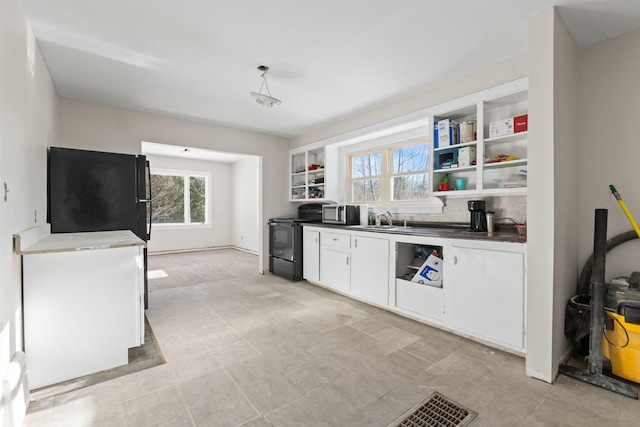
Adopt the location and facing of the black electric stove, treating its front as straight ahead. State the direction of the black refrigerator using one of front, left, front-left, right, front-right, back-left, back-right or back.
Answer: front

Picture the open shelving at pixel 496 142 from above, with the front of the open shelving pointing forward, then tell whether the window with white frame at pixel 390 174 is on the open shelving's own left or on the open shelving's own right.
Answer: on the open shelving's own right

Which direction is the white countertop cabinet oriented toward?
to the viewer's right

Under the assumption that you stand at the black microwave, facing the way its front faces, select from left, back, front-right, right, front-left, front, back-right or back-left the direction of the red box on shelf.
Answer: left

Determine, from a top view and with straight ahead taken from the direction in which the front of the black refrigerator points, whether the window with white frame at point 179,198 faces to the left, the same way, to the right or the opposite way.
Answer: to the right

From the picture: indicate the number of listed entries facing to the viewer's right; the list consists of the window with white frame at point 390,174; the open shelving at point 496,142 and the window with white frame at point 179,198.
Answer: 0

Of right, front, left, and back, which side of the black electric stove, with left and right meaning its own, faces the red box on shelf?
left

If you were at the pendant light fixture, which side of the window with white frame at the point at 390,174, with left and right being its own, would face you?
front

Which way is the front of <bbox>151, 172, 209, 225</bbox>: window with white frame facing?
toward the camera

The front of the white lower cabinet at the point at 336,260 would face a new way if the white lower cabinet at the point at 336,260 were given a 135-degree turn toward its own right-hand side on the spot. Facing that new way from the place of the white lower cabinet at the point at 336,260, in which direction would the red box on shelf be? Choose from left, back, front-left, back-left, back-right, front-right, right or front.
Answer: back-right

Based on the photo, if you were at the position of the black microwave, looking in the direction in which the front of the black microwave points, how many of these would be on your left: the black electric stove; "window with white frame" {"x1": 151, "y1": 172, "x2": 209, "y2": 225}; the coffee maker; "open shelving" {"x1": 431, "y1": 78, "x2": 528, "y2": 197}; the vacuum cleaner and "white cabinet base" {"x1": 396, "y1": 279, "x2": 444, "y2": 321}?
4

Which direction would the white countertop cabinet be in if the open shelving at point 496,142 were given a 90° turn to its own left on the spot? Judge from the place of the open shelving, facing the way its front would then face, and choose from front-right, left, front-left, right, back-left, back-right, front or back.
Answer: right

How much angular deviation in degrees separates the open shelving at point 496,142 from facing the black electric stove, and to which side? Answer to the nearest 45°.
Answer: approximately 45° to its right
